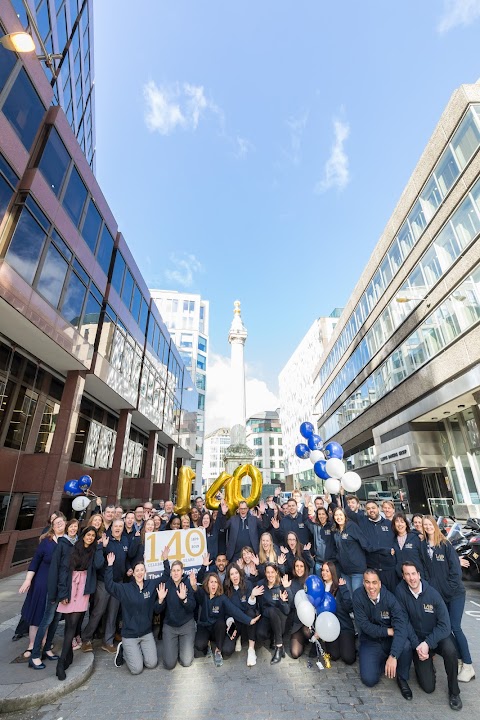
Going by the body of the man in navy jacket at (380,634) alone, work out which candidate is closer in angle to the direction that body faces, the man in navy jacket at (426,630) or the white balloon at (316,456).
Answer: the man in navy jacket

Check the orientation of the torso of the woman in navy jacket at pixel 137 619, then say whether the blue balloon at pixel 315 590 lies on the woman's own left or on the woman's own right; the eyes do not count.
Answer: on the woman's own left

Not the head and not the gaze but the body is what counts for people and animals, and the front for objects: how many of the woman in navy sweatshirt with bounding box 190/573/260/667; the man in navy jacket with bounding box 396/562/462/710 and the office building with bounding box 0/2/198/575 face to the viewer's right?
1

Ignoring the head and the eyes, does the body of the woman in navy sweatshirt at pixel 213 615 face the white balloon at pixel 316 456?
no

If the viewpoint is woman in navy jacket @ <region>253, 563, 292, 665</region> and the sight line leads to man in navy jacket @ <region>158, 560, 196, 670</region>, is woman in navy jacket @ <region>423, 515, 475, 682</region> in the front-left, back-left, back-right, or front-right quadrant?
back-left

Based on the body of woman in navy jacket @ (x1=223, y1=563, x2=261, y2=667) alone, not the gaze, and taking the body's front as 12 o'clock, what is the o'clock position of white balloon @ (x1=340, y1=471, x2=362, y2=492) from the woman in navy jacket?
The white balloon is roughly at 8 o'clock from the woman in navy jacket.

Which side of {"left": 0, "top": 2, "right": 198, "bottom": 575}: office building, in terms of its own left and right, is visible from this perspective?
right

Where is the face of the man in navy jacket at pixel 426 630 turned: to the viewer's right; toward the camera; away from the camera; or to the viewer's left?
toward the camera

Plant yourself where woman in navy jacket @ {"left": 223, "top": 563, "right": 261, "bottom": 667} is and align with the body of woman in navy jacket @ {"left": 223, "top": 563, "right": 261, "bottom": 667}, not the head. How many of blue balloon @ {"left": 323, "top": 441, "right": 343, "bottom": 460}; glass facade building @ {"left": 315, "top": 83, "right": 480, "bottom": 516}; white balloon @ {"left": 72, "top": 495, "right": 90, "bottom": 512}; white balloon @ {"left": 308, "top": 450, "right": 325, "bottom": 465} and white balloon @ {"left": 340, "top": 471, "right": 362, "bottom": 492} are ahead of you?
0

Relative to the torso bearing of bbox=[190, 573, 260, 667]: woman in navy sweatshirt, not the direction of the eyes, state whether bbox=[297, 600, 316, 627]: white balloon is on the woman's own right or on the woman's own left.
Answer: on the woman's own left

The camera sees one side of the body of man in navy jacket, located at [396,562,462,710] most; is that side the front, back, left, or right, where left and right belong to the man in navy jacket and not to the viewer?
front

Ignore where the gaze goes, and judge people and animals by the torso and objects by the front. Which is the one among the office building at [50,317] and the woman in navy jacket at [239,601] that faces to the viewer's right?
the office building

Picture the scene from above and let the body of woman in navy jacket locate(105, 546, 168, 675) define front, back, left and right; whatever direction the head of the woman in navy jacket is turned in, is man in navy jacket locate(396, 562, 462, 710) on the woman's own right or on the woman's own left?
on the woman's own left

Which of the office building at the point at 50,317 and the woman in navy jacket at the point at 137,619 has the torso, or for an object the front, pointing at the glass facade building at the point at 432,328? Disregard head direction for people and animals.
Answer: the office building

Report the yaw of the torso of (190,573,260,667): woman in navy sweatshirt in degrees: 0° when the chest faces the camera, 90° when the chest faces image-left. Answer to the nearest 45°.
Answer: approximately 0°

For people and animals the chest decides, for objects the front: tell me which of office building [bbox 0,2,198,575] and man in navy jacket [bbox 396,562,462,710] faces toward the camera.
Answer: the man in navy jacket

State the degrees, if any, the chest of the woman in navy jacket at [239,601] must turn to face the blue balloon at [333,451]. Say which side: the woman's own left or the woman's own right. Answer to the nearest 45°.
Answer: approximately 135° to the woman's own left

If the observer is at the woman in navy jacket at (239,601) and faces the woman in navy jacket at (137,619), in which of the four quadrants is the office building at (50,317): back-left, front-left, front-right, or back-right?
front-right

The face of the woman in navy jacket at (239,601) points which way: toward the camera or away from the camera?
toward the camera
